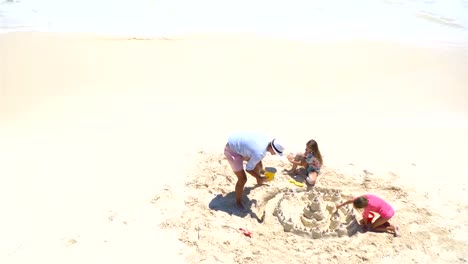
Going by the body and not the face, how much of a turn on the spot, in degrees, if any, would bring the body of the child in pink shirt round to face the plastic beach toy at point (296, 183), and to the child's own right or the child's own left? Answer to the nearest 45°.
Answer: approximately 45° to the child's own right

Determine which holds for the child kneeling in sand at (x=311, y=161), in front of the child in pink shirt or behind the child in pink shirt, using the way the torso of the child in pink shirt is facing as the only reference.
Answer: in front

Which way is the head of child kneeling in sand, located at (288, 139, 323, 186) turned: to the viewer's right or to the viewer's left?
to the viewer's left

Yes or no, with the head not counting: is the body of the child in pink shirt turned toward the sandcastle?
yes

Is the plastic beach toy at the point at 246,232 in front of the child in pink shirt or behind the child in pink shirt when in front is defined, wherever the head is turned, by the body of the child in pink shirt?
in front

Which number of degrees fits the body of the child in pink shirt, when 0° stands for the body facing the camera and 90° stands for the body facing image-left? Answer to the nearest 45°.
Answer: approximately 90°
